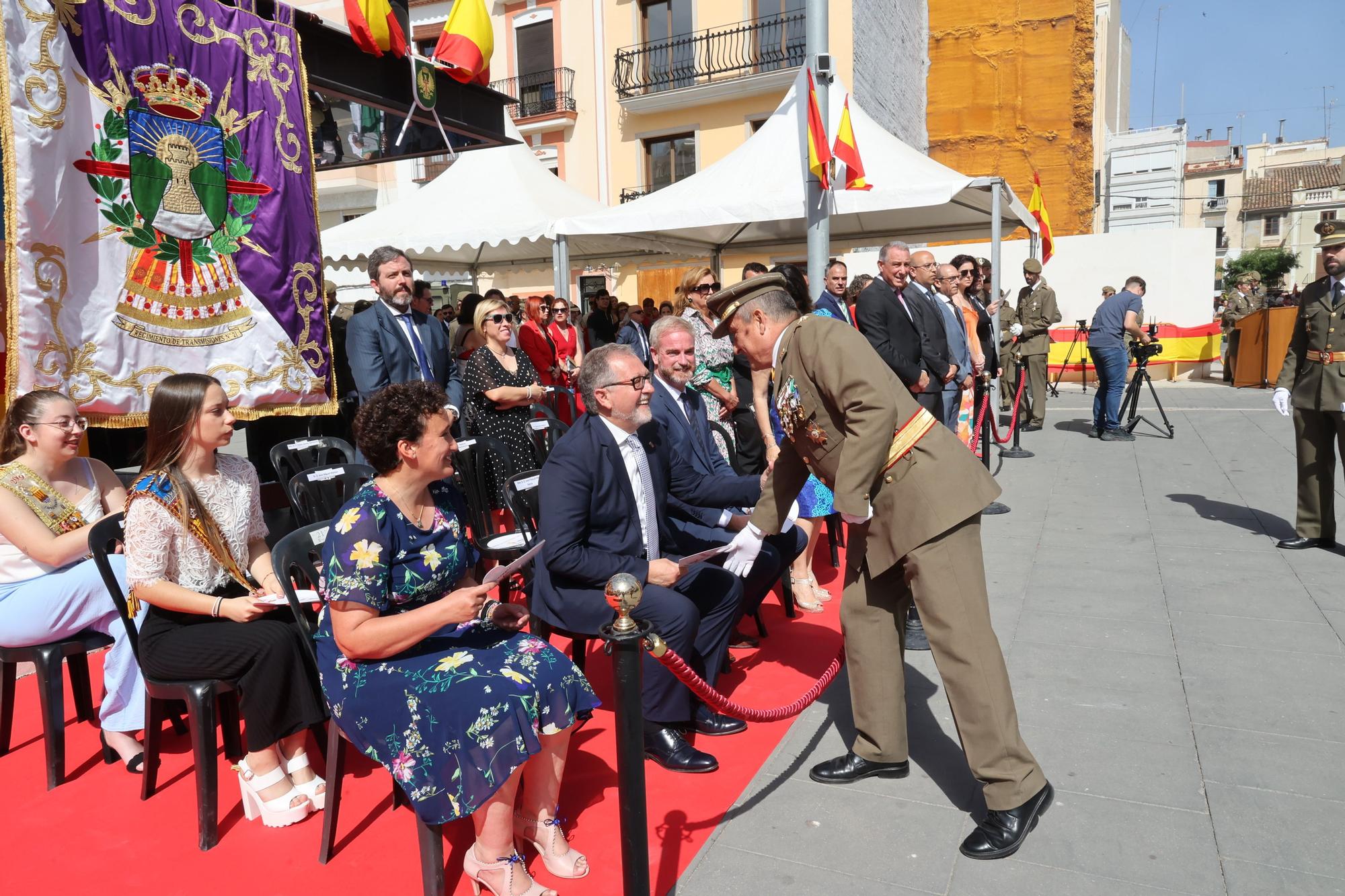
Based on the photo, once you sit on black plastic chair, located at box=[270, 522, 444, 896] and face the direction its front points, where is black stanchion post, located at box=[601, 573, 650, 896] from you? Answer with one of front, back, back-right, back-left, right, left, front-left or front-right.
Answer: front

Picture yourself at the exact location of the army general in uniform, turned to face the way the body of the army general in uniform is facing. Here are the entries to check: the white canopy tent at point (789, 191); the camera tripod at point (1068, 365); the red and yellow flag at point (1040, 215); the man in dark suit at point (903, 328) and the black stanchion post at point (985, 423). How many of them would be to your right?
5

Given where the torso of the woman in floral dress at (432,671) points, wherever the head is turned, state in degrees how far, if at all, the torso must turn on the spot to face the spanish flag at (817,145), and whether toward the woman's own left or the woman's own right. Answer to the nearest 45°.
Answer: approximately 90° to the woman's own left

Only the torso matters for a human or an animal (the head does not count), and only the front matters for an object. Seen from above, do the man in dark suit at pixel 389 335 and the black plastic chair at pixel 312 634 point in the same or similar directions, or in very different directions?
same or similar directions

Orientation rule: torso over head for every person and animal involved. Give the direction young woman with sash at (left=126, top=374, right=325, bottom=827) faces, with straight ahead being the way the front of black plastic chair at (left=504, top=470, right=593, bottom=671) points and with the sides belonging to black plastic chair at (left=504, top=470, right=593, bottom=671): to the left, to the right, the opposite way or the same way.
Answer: the same way

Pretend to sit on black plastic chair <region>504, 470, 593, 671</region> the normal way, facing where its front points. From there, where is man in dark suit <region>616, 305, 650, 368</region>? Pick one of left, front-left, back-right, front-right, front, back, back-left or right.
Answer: back-left

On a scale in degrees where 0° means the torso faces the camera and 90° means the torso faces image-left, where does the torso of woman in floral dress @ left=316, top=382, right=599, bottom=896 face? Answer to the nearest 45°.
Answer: approximately 315°

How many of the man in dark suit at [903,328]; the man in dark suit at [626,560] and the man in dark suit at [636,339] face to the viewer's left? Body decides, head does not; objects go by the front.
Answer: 0

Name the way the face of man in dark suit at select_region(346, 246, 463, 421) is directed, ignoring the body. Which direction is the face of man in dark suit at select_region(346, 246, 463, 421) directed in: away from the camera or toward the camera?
toward the camera

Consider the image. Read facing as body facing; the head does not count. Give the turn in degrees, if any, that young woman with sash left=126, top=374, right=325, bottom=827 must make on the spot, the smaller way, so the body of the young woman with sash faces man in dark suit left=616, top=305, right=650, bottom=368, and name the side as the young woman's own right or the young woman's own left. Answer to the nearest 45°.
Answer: approximately 90° to the young woman's own left

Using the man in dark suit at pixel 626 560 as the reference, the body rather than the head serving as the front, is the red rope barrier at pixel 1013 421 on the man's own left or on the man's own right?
on the man's own left

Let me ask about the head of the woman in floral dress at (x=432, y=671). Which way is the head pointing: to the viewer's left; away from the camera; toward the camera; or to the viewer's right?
to the viewer's right

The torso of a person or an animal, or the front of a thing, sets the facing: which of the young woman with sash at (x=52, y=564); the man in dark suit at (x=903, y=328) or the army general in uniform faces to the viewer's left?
the army general in uniform

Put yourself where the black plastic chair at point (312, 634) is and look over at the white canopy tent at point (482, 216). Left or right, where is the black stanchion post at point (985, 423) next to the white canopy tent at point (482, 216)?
right

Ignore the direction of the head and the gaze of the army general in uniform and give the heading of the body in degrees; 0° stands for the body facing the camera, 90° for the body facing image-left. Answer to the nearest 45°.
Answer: approximately 90°

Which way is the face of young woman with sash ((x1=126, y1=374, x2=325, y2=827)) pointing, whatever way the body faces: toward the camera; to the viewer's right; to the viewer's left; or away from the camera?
to the viewer's right
